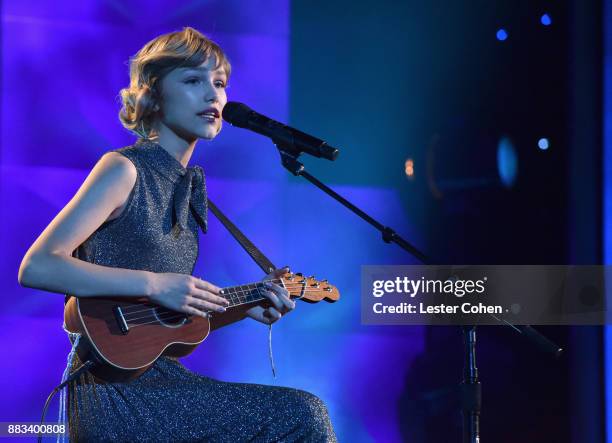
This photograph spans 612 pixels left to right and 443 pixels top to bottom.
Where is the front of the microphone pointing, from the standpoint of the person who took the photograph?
facing to the left of the viewer

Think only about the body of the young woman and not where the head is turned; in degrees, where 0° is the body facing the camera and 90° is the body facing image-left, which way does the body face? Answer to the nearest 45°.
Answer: approximately 315°
